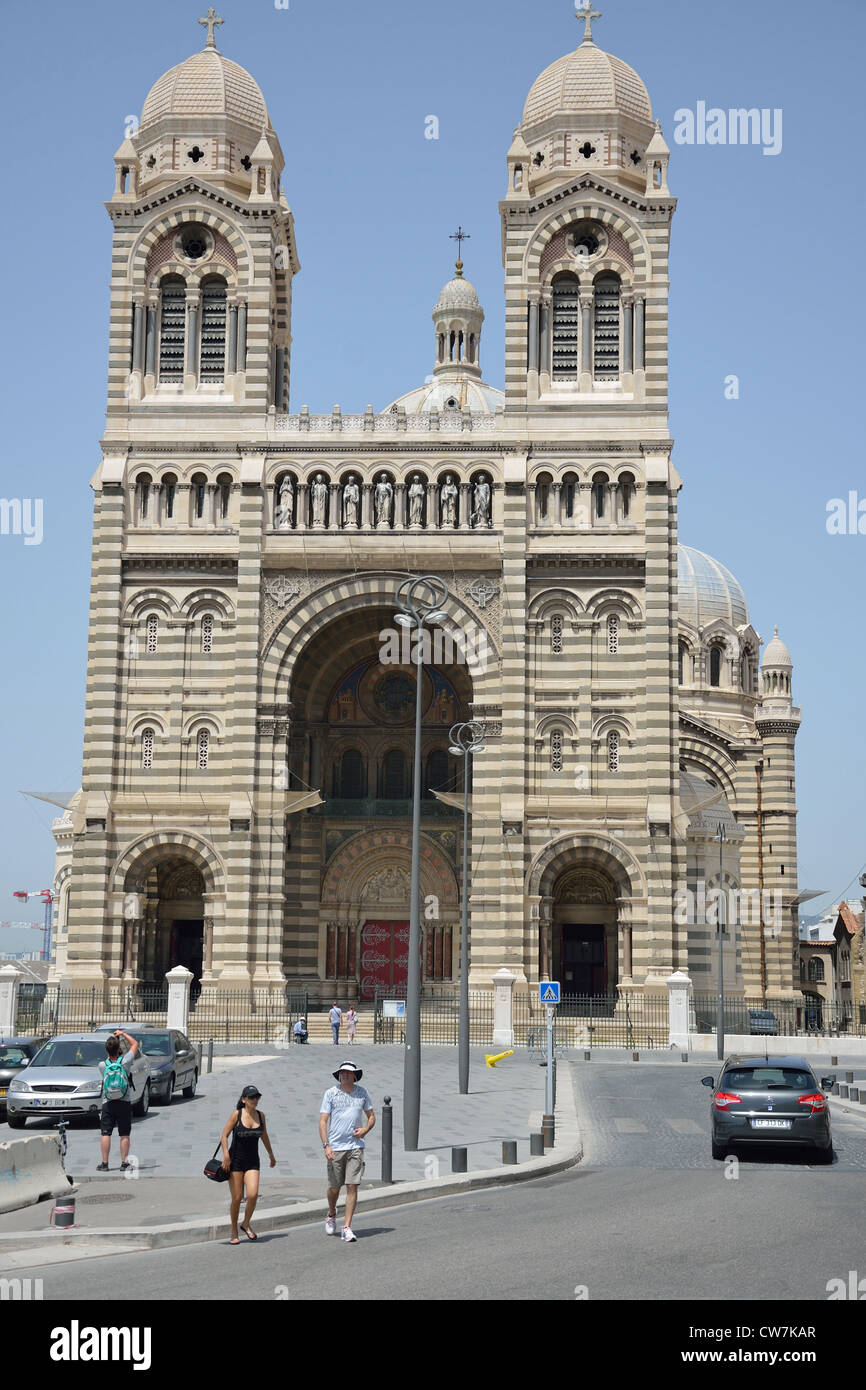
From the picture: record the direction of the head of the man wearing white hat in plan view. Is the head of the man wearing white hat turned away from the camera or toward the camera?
toward the camera

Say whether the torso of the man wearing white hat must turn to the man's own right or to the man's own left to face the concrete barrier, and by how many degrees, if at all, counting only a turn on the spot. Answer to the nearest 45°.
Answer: approximately 135° to the man's own right

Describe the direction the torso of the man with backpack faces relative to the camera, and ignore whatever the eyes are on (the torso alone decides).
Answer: away from the camera

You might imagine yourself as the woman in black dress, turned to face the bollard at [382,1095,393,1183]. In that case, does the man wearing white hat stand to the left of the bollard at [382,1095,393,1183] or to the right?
right

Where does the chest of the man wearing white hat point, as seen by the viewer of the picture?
toward the camera

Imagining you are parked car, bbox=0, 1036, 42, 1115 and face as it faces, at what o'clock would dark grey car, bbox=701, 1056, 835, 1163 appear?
The dark grey car is roughly at 9 o'clock from the parked car.

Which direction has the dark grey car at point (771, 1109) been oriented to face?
away from the camera

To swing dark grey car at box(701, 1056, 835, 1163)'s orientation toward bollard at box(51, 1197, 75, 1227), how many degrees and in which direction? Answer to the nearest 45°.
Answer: approximately 135° to its left

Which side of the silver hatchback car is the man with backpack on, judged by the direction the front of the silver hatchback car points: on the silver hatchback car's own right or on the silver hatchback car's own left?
on the silver hatchback car's own left

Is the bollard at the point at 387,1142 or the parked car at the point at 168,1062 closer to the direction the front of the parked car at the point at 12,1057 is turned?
the bollard

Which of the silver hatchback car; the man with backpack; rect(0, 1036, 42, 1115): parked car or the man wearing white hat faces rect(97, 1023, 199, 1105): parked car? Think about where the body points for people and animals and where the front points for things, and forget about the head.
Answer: the man with backpack

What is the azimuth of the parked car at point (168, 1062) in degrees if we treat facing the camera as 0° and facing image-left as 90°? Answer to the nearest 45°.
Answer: approximately 45°

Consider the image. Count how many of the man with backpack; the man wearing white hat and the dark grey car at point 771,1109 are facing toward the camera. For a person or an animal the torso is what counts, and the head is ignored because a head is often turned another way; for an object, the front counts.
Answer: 1

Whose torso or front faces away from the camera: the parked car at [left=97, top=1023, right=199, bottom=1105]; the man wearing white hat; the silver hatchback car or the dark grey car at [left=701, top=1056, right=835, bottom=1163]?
the dark grey car

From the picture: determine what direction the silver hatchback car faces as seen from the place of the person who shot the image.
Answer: facing the viewer and to the left of the viewer
